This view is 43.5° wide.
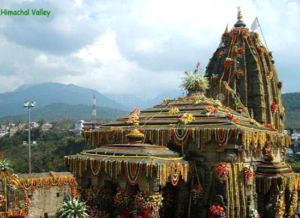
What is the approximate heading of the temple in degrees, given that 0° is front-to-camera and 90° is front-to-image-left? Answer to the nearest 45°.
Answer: approximately 45°
